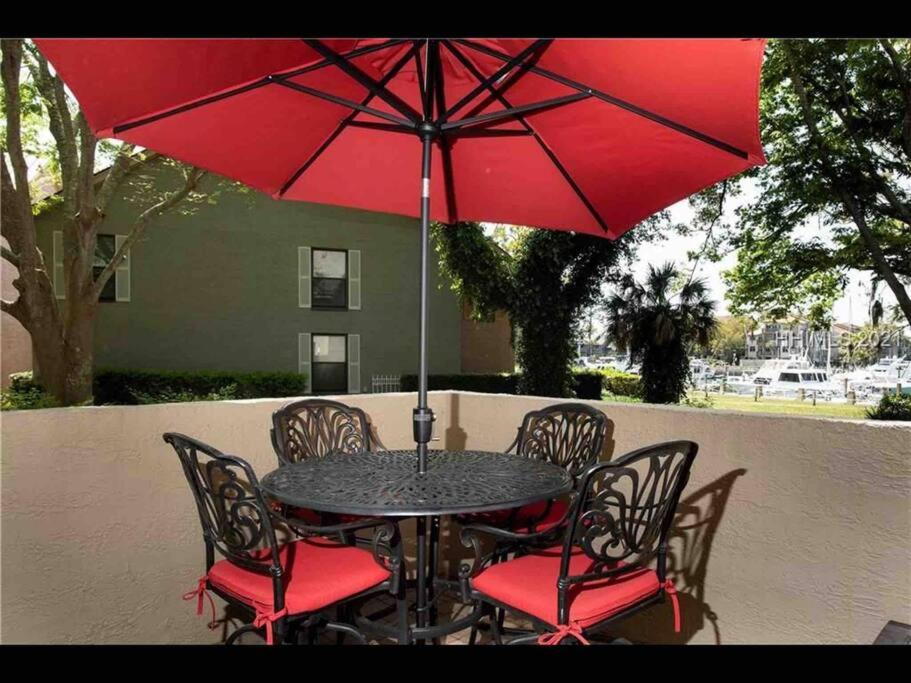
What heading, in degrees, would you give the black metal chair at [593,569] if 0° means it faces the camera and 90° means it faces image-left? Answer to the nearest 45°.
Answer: approximately 135°

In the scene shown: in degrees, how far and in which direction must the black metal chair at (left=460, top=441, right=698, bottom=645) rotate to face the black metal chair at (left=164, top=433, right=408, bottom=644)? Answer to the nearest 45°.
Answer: approximately 45° to its left

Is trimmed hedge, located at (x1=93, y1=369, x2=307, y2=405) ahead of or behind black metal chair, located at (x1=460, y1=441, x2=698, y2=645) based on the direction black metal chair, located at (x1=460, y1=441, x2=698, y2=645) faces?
ahead

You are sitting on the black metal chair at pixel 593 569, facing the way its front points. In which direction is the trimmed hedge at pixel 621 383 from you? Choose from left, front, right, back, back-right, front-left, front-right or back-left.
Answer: front-right

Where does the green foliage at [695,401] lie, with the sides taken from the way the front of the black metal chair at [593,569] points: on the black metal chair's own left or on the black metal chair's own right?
on the black metal chair's own right

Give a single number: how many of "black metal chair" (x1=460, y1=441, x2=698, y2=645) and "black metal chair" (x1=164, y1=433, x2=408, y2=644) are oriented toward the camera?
0

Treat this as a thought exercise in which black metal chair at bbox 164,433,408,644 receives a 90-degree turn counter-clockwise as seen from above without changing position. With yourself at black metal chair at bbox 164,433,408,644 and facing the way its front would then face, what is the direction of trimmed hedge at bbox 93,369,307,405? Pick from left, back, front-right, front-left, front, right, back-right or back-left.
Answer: front-right

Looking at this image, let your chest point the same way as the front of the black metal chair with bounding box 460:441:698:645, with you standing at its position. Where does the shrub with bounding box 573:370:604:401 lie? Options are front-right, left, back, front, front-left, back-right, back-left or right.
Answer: front-right

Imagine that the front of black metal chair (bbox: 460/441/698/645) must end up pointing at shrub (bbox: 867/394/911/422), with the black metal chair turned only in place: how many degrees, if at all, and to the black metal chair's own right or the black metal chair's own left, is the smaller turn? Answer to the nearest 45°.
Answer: approximately 90° to the black metal chair's own right

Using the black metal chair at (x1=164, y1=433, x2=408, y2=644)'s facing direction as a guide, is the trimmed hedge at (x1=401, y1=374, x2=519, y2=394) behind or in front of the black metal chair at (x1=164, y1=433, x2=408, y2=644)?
in front

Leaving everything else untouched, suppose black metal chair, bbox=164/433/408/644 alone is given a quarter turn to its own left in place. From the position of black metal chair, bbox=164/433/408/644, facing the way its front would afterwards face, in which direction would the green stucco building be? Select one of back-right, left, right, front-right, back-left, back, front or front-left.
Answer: front-right

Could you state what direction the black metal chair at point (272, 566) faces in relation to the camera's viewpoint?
facing away from the viewer and to the right of the viewer

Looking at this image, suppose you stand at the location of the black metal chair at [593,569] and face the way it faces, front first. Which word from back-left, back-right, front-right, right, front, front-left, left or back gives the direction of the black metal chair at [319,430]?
front

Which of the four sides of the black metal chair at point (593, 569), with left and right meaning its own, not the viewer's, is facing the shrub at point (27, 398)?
front

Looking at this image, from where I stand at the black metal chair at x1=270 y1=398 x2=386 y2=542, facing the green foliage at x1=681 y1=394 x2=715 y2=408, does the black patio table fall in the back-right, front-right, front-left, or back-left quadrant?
back-right
